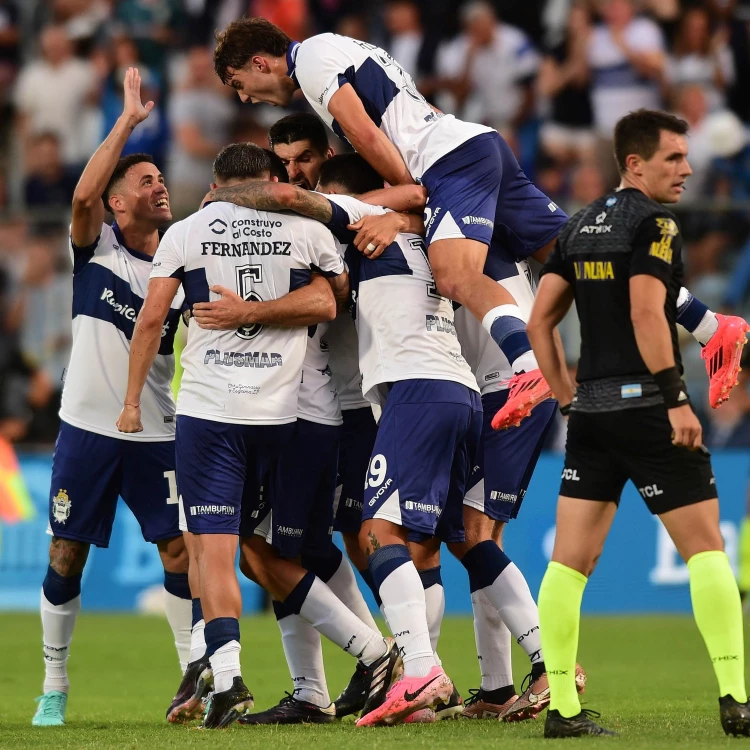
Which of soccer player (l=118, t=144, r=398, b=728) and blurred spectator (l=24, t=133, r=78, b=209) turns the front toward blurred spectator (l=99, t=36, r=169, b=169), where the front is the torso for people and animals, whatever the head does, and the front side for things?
the soccer player

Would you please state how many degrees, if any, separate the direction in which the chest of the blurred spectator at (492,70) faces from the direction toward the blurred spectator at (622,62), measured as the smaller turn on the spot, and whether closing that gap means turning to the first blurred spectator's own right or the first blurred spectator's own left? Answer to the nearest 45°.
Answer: approximately 90° to the first blurred spectator's own left

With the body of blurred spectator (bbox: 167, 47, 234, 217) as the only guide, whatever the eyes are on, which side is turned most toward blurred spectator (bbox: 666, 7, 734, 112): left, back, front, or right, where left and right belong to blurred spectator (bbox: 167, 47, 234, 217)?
left

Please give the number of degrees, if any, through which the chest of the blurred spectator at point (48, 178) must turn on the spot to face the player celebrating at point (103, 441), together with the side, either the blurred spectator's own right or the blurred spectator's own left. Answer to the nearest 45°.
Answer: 0° — they already face them

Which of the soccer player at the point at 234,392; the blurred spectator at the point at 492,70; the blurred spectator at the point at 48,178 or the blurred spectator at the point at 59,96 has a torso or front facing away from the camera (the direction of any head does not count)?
the soccer player

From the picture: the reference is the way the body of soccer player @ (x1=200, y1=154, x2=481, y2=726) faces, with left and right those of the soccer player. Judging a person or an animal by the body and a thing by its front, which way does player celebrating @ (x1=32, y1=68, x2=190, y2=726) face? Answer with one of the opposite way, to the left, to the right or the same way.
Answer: the opposite way

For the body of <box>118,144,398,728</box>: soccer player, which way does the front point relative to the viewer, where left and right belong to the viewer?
facing away from the viewer

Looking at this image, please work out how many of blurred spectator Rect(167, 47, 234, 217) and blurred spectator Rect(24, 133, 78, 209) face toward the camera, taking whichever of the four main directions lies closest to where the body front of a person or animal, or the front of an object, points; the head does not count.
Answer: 2
